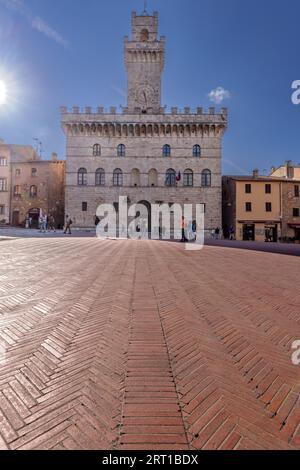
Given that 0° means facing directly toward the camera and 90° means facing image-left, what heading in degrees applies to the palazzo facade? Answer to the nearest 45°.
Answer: approximately 0°

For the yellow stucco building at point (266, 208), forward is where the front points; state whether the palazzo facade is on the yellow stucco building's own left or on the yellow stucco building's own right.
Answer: on the yellow stucco building's own right

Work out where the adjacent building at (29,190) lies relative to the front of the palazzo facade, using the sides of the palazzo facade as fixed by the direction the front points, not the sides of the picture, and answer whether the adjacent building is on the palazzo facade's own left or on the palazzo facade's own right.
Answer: on the palazzo facade's own right

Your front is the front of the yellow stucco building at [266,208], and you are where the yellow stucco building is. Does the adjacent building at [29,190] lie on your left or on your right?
on your right

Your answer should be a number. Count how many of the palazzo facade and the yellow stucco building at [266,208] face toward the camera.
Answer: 2

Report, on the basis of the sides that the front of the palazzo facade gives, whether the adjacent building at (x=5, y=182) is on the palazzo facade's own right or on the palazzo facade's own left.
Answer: on the palazzo facade's own right

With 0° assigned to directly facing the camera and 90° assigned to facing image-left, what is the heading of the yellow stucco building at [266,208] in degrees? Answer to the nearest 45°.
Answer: approximately 0°

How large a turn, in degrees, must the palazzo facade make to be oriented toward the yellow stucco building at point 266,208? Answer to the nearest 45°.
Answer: approximately 90° to its left

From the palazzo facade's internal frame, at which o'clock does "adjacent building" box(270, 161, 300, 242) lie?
The adjacent building is roughly at 9 o'clock from the palazzo facade.
